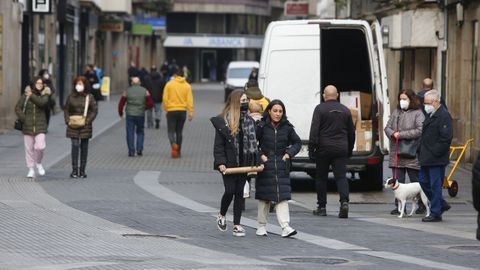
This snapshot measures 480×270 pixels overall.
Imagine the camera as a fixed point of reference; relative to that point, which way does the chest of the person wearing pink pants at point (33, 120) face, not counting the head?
toward the camera

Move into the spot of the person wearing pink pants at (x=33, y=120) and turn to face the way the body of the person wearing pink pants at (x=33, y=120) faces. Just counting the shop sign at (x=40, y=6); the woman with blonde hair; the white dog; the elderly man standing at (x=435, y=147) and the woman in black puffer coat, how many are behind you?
1

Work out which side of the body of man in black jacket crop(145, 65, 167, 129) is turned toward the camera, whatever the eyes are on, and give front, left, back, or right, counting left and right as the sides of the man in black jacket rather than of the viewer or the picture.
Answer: back

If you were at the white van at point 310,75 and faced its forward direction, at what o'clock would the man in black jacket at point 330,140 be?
The man in black jacket is roughly at 6 o'clock from the white van.

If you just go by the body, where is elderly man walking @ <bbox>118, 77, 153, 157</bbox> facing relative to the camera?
away from the camera

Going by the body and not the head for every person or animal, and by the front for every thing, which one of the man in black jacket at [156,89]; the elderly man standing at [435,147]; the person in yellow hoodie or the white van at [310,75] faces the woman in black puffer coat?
the elderly man standing

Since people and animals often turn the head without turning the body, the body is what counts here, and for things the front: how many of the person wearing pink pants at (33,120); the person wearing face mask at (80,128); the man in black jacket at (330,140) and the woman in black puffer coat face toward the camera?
3

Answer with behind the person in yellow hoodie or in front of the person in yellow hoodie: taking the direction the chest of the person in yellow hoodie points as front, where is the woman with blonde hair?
behind

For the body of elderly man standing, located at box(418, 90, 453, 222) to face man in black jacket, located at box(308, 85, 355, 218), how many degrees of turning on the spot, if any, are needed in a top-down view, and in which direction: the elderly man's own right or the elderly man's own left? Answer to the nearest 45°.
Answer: approximately 45° to the elderly man's own right

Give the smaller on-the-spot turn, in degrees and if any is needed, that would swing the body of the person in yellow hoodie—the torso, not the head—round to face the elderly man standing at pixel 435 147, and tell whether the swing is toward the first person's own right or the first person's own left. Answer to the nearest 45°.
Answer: approximately 180°

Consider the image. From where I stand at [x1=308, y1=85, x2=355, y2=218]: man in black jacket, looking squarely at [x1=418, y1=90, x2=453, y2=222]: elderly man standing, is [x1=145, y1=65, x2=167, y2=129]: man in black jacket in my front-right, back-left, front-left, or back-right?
back-left

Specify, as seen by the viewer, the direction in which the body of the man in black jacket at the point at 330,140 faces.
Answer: away from the camera

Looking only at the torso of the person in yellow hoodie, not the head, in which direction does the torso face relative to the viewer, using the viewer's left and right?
facing away from the viewer

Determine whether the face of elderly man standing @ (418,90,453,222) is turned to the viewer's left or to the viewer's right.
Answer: to the viewer's left

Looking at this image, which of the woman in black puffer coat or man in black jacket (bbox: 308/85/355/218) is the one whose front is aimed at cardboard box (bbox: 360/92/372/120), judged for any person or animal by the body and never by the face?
the man in black jacket

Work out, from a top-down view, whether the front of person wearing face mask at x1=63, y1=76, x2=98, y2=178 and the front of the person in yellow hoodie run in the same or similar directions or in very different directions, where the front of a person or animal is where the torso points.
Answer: very different directions

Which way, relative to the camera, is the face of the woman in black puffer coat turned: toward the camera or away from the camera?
toward the camera
